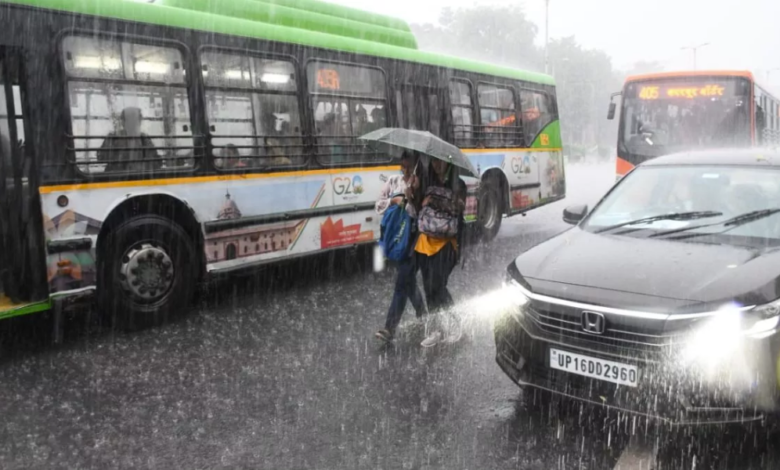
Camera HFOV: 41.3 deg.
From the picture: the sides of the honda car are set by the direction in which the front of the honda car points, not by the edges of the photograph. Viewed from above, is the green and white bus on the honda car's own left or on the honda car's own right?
on the honda car's own right

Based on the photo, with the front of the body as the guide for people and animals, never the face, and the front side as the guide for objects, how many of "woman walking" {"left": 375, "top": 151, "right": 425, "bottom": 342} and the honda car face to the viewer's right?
0

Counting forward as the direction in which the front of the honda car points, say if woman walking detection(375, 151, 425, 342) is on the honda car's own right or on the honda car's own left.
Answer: on the honda car's own right

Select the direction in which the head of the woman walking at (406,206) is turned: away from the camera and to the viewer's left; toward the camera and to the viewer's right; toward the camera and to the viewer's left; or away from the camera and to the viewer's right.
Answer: toward the camera and to the viewer's left

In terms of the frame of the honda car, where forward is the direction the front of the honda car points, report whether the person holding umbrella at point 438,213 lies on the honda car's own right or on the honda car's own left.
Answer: on the honda car's own right

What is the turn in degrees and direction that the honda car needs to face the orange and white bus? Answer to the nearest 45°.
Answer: approximately 135° to its right

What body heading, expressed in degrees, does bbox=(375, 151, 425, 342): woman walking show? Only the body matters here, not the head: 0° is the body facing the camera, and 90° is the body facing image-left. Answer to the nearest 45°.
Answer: approximately 45°
